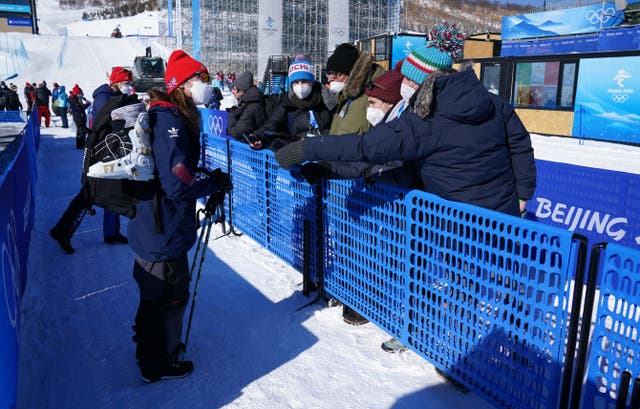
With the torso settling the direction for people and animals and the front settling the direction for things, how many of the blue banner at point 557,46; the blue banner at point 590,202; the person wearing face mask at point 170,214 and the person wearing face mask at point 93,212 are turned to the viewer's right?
2

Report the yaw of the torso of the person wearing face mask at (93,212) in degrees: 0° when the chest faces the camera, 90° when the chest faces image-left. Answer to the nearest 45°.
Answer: approximately 270°

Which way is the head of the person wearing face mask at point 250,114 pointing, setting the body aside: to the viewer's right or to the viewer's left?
to the viewer's left

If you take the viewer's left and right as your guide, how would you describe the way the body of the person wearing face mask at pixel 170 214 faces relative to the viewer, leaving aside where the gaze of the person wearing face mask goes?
facing to the right of the viewer

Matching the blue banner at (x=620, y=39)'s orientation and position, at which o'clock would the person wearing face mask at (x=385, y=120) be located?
The person wearing face mask is roughly at 12 o'clock from the blue banner.

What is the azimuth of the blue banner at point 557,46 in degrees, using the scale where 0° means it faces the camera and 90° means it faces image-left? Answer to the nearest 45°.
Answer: approximately 0°

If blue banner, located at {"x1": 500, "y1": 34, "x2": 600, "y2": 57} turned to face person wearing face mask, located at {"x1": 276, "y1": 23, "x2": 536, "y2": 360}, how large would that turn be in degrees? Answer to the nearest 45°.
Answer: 0° — it already faces them

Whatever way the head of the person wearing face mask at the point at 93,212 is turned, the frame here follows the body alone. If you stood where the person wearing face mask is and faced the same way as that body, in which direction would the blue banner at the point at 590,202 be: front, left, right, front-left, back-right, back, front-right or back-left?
front-right

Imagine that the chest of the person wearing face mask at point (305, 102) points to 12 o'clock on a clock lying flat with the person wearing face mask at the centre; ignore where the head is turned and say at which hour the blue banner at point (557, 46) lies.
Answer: The blue banner is roughly at 7 o'clock from the person wearing face mask.

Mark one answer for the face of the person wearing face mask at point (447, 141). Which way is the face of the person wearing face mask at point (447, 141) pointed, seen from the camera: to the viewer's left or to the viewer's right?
to the viewer's left

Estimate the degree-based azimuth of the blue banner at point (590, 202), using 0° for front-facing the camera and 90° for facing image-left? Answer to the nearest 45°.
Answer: approximately 45°

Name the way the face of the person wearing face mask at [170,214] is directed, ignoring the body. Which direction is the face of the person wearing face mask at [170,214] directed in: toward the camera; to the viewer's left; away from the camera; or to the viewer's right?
to the viewer's right

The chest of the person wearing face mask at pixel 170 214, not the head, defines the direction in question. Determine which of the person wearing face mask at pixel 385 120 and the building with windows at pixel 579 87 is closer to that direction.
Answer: the person wearing face mask
